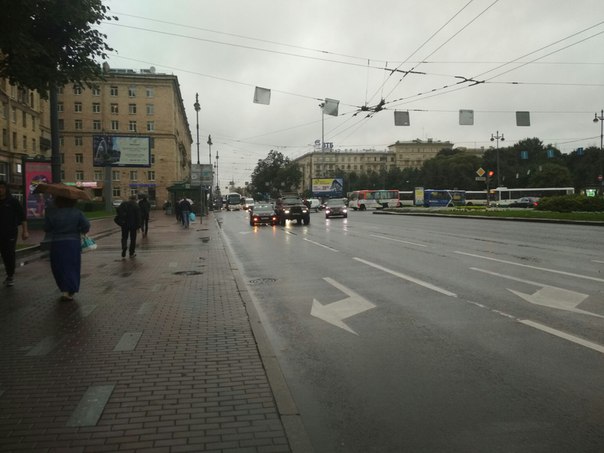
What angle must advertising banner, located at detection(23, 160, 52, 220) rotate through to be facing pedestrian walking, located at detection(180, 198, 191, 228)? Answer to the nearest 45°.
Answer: approximately 135° to its left

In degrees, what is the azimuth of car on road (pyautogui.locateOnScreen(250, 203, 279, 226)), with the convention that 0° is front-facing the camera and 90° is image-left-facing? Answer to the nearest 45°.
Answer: approximately 0°

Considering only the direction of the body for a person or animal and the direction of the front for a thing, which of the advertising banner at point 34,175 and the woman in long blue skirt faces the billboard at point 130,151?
the woman in long blue skirt

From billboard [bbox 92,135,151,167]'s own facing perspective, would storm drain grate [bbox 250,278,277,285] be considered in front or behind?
in front

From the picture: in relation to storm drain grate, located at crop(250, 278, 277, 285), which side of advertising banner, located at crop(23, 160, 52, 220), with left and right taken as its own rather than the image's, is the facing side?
front

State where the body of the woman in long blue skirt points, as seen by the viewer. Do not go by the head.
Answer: away from the camera

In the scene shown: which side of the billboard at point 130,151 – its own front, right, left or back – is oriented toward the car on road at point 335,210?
left

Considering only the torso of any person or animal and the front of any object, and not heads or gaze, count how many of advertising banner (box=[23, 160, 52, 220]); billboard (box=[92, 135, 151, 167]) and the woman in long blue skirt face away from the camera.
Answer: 1
